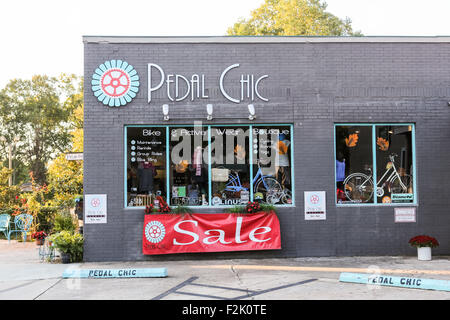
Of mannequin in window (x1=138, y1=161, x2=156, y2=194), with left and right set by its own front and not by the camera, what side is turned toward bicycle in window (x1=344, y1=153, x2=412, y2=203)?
left

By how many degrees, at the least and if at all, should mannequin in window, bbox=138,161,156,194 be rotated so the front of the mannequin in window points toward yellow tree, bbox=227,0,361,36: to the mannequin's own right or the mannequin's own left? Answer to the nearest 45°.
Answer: approximately 135° to the mannequin's own left

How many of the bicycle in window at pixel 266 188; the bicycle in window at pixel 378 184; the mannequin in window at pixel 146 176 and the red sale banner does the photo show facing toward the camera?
2

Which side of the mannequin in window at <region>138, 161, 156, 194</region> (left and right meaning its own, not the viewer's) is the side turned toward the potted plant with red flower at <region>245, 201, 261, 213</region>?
left

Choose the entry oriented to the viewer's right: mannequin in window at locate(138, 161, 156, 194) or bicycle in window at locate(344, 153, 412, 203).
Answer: the bicycle in window
